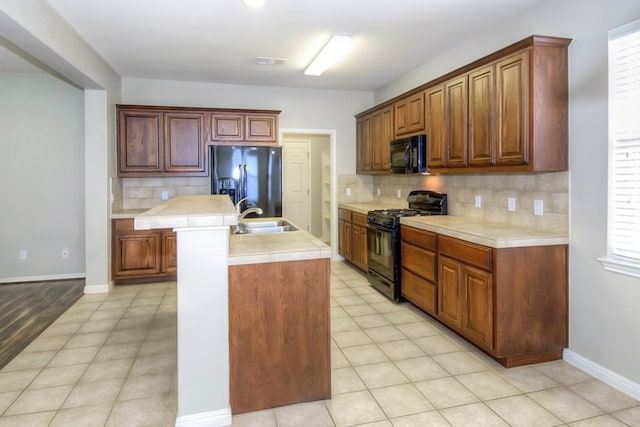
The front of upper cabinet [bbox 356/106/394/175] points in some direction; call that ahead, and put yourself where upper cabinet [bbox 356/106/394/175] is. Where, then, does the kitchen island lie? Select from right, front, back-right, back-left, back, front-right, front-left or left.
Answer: front-left

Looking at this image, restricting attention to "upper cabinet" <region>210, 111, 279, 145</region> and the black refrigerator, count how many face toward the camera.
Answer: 2

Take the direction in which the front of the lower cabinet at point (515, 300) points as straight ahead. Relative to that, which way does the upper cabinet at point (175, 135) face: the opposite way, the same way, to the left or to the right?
to the left

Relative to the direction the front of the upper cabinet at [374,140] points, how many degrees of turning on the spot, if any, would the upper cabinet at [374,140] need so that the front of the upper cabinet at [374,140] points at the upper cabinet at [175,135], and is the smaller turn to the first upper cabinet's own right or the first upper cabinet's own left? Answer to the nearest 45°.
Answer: approximately 45° to the first upper cabinet's own right

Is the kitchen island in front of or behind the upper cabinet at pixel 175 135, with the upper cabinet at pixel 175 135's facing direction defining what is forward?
in front

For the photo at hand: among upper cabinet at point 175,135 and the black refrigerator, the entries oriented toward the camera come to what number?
2

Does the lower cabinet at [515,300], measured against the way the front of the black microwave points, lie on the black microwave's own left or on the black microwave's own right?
on the black microwave's own left

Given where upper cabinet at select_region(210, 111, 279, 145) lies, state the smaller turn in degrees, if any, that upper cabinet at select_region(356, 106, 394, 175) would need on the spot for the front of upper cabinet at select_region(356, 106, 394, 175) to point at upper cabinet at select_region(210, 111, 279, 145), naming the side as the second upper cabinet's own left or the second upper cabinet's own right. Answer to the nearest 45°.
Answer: approximately 45° to the second upper cabinet's own right

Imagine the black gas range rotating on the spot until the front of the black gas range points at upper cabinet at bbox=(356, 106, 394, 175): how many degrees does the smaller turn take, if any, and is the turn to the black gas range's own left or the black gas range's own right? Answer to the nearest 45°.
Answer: approximately 135° to the black gas range's own right

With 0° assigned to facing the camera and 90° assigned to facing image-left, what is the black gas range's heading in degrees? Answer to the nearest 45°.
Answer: approximately 45°
